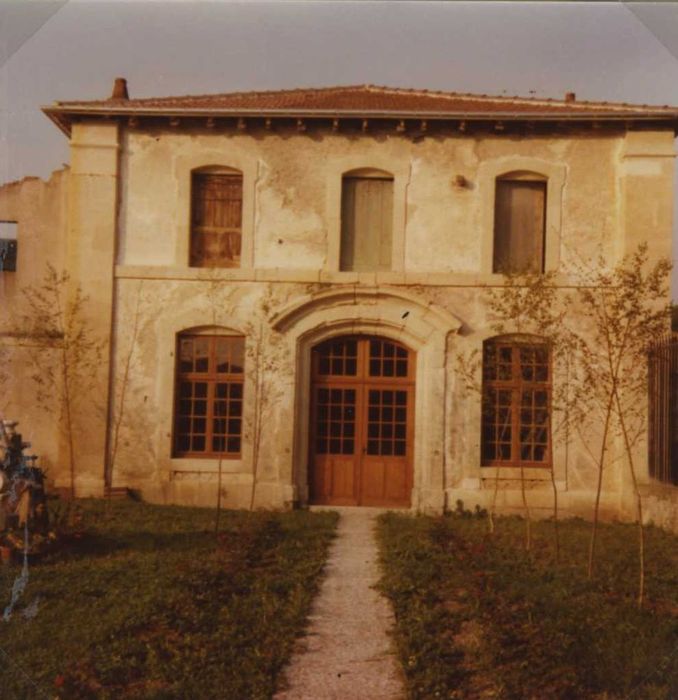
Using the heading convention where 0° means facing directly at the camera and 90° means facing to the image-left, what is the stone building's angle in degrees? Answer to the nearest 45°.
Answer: approximately 0°
